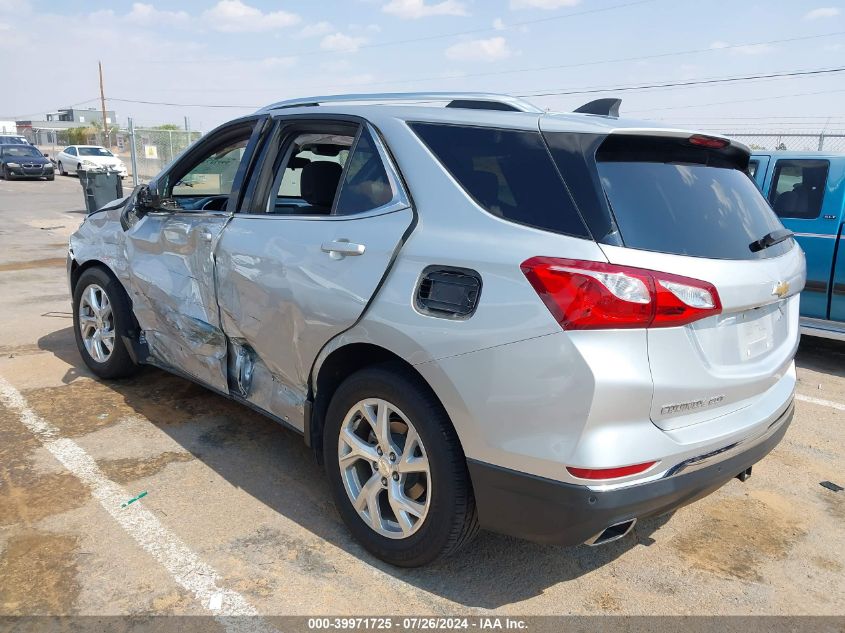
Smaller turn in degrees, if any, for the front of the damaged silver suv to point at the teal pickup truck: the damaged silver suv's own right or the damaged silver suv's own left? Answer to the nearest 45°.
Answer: approximately 90° to the damaged silver suv's own right

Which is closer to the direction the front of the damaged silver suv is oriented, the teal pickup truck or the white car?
the white car

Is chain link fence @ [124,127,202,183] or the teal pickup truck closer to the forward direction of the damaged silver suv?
the chain link fence

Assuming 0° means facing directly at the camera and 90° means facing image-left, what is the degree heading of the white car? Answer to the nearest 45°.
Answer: approximately 315°

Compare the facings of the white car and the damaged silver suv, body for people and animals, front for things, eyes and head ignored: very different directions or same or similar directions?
very different directions

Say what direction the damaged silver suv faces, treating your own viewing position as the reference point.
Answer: facing away from the viewer and to the left of the viewer
